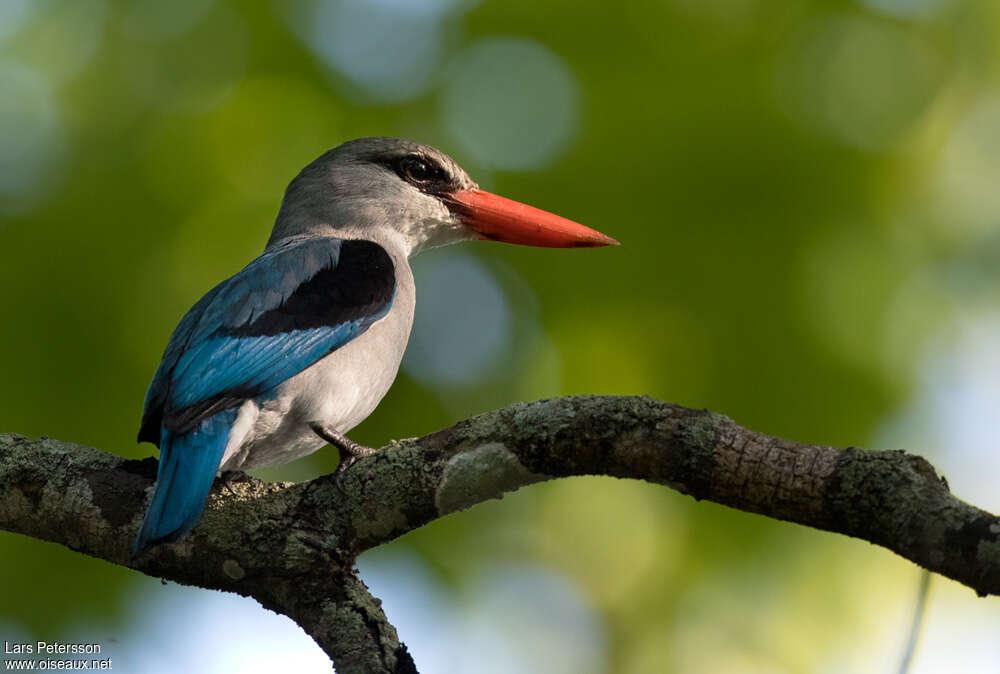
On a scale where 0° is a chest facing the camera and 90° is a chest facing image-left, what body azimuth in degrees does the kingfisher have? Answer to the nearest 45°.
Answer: approximately 270°
